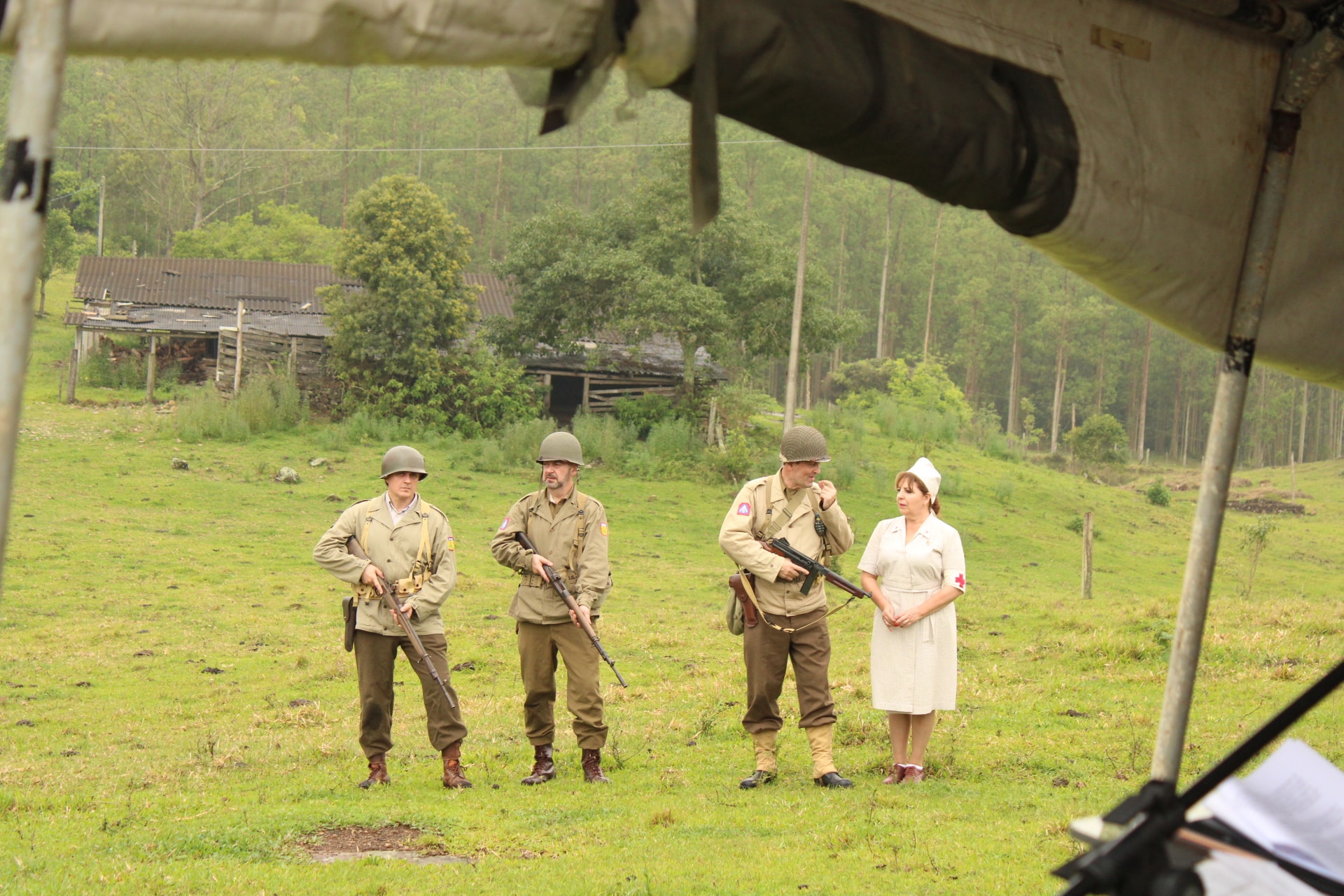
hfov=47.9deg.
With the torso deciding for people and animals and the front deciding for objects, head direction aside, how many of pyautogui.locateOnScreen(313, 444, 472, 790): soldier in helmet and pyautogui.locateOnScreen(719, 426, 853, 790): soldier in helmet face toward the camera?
2

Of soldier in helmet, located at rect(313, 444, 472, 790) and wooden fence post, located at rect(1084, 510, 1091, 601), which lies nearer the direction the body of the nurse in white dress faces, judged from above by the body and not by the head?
the soldier in helmet

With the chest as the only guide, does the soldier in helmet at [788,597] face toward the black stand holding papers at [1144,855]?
yes

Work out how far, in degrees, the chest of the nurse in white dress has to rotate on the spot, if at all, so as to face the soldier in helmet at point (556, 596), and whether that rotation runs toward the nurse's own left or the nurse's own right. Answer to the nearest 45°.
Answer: approximately 45° to the nurse's own right

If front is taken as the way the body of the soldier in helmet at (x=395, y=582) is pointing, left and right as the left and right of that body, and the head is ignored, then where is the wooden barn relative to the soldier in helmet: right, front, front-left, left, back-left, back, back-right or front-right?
back

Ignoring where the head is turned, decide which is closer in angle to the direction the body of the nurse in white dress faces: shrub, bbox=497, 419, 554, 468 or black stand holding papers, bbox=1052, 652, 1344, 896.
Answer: the black stand holding papers

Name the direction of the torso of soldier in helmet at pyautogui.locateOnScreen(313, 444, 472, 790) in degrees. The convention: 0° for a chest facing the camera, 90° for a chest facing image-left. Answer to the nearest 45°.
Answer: approximately 0°

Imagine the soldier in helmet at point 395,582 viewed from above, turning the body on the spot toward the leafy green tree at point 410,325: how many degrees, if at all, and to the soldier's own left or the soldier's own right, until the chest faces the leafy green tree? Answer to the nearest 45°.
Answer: approximately 180°

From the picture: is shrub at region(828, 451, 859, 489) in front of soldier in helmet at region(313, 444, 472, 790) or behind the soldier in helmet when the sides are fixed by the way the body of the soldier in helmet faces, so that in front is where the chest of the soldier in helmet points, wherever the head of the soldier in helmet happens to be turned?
behind

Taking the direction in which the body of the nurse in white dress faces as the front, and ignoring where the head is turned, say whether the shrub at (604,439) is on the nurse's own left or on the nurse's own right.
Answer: on the nurse's own right
